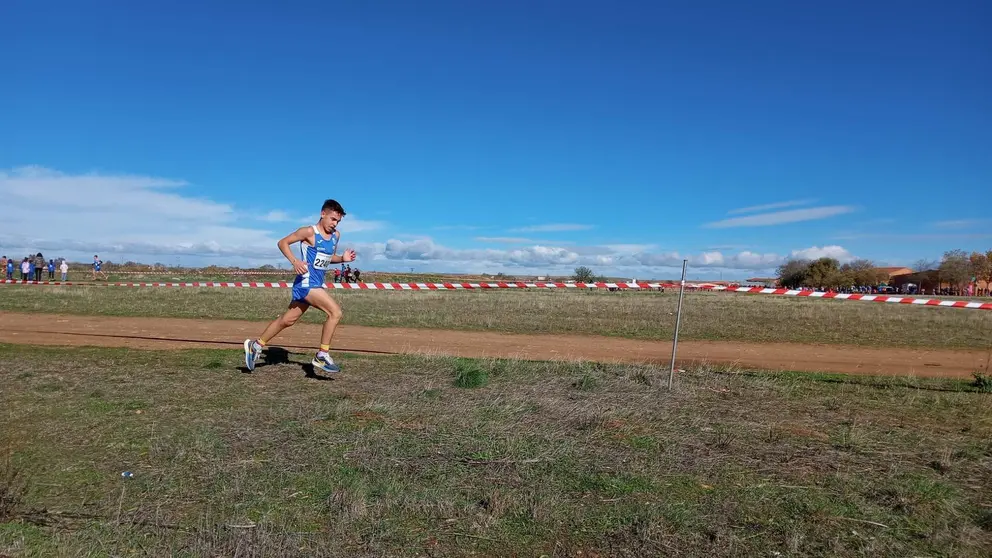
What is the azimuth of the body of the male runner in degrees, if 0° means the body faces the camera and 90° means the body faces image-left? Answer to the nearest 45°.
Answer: approximately 315°
